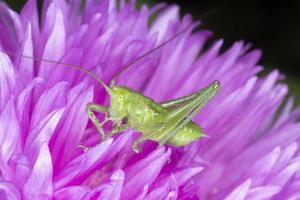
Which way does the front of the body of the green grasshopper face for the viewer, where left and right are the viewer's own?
facing to the left of the viewer
